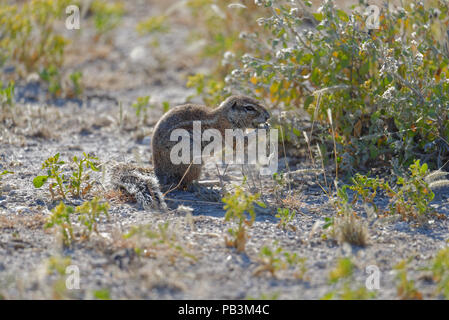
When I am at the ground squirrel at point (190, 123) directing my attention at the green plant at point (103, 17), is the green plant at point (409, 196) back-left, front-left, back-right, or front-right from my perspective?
back-right

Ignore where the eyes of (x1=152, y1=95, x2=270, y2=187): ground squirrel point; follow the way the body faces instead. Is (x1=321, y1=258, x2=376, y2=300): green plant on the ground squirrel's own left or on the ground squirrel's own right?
on the ground squirrel's own right

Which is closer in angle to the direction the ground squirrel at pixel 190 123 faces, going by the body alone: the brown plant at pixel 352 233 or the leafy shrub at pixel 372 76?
the leafy shrub

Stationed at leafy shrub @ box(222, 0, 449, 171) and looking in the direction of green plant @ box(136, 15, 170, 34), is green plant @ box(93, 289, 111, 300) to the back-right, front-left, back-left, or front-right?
back-left

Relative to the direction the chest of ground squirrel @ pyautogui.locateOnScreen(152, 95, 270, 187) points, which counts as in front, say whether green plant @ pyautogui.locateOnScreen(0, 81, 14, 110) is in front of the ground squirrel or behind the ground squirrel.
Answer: behind

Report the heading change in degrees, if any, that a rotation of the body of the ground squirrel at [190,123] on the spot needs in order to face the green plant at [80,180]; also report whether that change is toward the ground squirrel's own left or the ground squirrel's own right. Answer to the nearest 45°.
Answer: approximately 135° to the ground squirrel's own right

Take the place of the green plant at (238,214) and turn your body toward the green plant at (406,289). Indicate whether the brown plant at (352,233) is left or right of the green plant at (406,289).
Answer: left

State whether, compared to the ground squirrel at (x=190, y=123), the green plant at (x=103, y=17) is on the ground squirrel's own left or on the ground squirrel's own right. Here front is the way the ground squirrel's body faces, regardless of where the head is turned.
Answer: on the ground squirrel's own left

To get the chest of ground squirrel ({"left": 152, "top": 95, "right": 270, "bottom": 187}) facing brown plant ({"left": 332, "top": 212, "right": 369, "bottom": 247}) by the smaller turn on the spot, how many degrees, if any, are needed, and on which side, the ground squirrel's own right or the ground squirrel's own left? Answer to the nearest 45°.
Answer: approximately 45° to the ground squirrel's own right

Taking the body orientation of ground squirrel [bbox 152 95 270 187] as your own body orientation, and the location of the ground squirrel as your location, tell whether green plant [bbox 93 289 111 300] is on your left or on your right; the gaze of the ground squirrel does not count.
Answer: on your right

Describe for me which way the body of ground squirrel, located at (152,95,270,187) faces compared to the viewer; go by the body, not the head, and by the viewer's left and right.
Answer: facing to the right of the viewer

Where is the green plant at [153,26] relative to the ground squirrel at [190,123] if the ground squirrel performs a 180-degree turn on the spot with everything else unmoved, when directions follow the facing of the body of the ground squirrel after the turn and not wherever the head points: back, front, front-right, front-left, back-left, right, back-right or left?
right

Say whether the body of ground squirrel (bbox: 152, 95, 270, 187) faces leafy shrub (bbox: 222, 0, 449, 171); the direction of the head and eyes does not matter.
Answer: yes

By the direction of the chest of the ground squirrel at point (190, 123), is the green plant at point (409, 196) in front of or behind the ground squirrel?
in front
